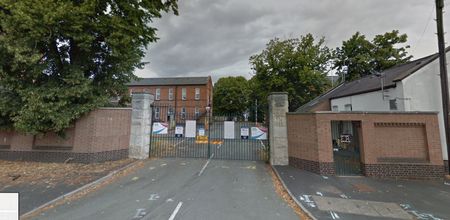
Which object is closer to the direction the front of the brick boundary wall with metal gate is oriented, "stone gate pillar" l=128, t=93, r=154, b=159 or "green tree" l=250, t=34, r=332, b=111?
the stone gate pillar

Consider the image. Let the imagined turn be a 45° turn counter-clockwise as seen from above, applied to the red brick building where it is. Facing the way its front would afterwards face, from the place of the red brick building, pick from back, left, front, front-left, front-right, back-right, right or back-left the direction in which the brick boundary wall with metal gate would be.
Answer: front-right

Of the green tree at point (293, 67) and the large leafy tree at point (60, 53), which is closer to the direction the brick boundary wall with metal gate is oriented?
the large leafy tree

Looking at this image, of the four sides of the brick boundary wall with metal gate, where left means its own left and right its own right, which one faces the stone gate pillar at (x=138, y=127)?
right

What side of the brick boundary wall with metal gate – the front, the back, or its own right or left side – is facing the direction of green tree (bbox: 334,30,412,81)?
back

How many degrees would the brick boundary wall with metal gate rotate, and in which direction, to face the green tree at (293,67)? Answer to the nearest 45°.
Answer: approximately 135° to its right

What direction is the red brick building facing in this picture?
toward the camera

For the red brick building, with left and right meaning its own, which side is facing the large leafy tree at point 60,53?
front

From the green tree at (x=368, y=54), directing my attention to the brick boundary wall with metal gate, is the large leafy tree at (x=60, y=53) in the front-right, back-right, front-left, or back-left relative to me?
front-right

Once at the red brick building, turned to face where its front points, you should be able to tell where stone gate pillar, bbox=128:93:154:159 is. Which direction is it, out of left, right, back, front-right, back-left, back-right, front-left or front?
front

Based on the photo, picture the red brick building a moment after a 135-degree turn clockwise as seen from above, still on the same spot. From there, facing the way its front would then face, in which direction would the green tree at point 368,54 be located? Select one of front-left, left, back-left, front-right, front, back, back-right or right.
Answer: back

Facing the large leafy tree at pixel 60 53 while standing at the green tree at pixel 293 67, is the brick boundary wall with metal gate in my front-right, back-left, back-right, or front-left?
front-left

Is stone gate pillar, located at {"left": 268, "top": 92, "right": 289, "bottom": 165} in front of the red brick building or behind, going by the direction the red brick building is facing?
in front

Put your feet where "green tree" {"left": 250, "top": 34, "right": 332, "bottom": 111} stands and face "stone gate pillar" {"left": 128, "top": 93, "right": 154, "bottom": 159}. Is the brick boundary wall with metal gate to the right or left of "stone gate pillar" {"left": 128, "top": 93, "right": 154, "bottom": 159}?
left

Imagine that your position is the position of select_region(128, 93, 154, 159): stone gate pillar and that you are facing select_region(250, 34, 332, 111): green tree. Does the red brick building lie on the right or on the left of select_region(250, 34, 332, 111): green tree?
left
